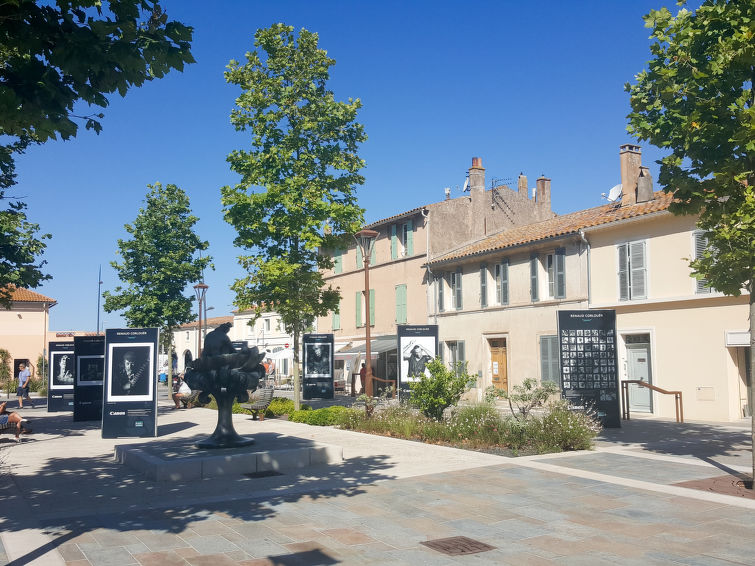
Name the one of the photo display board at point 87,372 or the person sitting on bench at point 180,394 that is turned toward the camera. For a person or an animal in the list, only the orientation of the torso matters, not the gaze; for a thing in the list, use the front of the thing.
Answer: the photo display board

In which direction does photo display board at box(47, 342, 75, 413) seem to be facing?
toward the camera

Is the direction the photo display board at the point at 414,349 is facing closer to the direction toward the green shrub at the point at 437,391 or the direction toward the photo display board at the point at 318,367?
the green shrub

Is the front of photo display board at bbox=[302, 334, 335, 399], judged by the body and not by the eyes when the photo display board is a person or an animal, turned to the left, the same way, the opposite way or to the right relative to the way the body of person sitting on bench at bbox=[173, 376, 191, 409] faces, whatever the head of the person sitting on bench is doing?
to the left

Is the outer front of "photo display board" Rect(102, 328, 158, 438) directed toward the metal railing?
no

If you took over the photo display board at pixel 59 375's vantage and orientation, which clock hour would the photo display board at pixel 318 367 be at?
the photo display board at pixel 318 367 is roughly at 9 o'clock from the photo display board at pixel 59 375.

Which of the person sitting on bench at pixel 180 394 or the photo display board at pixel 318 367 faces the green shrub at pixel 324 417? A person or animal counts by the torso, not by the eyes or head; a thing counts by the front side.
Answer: the photo display board

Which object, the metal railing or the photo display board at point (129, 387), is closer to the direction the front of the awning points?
the photo display board

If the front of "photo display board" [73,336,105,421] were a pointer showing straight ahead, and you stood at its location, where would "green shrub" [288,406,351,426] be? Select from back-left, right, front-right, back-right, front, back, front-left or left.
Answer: front-left

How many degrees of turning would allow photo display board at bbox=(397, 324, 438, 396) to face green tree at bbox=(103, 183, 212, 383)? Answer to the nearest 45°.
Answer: approximately 135° to its right

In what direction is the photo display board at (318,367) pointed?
toward the camera

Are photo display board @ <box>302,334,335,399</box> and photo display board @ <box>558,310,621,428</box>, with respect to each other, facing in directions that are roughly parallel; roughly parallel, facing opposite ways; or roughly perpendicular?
roughly parallel

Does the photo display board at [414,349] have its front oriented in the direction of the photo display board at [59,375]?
no

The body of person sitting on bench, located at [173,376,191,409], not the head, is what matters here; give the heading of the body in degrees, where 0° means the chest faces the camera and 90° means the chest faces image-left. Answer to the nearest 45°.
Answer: approximately 90°

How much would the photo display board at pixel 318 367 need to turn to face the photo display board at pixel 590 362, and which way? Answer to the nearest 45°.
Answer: approximately 45° to its left

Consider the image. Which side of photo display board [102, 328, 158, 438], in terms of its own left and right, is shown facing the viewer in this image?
front

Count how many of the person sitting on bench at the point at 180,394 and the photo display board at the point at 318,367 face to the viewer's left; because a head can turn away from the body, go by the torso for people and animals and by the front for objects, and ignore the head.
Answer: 1
